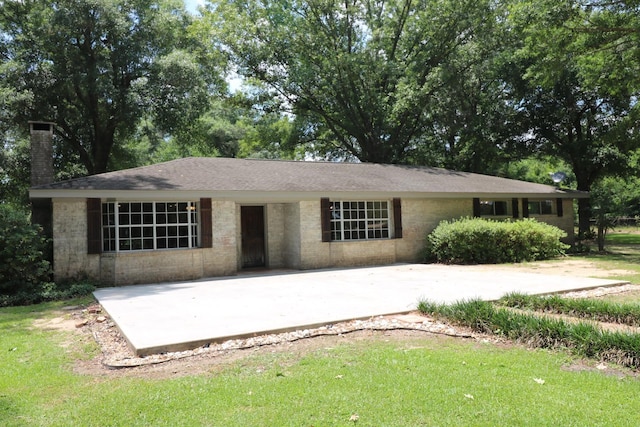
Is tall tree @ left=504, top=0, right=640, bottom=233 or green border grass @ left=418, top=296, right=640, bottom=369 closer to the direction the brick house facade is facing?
the green border grass

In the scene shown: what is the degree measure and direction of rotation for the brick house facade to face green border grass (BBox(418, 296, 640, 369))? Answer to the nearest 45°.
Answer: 0° — it already faces it

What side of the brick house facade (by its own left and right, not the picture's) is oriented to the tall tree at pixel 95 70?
back

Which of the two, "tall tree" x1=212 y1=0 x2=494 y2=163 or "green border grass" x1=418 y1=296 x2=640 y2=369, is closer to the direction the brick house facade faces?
the green border grass

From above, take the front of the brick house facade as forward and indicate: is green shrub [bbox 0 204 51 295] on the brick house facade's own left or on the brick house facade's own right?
on the brick house facade's own right

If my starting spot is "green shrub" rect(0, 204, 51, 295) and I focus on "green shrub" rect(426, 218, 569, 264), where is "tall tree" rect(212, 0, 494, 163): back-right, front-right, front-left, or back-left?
front-left

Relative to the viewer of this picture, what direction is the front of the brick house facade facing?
facing the viewer and to the right of the viewer

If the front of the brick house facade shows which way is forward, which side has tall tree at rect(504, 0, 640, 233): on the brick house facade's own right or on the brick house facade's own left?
on the brick house facade's own left

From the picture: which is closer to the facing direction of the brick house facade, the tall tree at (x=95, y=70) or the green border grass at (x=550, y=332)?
the green border grass
